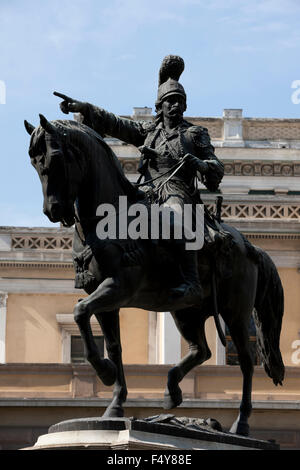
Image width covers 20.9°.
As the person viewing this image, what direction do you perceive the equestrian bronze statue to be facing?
facing the viewer and to the left of the viewer
